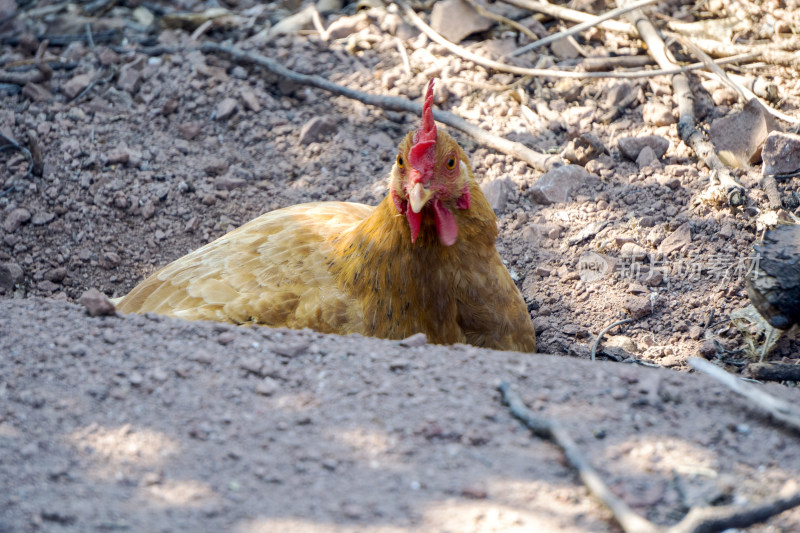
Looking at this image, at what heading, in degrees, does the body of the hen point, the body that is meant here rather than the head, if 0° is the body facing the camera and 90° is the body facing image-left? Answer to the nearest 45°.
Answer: approximately 315°

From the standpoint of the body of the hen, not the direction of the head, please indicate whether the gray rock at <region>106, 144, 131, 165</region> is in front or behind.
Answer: behind

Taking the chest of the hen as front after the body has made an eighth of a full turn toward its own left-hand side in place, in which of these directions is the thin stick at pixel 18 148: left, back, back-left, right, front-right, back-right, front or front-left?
back-left

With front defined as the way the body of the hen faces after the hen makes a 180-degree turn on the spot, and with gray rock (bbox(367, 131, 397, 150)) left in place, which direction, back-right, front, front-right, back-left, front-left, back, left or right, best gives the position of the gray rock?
front-right

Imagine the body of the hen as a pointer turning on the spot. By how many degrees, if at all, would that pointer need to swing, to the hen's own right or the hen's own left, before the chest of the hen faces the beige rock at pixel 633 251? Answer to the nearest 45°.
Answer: approximately 90° to the hen's own left

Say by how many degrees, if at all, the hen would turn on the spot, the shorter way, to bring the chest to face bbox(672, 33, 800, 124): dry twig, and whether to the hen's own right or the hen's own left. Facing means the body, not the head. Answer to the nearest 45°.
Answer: approximately 90° to the hen's own left

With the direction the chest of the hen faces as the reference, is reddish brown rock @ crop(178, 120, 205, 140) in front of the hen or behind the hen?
behind

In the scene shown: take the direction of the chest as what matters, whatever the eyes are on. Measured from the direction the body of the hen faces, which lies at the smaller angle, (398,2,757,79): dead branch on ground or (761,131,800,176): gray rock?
the gray rock

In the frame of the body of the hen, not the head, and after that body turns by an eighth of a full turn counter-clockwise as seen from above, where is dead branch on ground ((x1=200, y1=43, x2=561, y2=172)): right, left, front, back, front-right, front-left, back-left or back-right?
left

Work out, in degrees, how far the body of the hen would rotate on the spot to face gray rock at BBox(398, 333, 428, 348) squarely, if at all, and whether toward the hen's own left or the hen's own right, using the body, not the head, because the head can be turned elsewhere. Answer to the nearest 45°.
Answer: approximately 45° to the hen's own right
